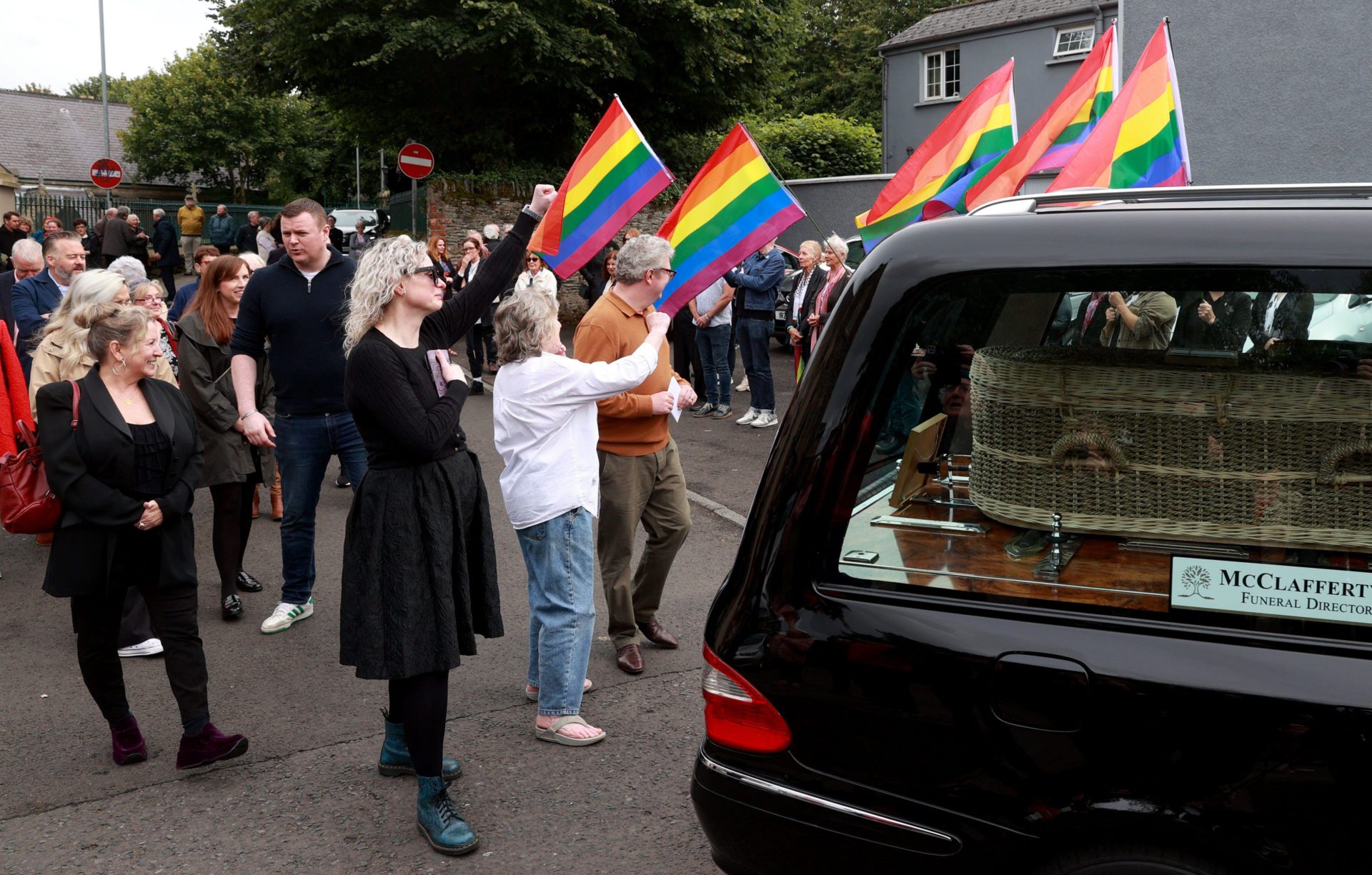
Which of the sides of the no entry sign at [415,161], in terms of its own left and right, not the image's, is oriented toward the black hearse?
front

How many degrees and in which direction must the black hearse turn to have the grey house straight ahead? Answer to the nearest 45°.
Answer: approximately 90° to its left

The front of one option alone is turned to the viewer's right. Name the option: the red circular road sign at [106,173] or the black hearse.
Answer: the black hearse

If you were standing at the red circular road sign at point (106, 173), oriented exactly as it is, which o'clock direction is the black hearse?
The black hearse is roughly at 12 o'clock from the red circular road sign.

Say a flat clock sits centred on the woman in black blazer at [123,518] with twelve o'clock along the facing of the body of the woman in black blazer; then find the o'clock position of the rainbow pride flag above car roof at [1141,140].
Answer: The rainbow pride flag above car roof is roughly at 10 o'clock from the woman in black blazer.

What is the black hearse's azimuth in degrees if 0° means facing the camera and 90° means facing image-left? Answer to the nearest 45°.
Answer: approximately 270°

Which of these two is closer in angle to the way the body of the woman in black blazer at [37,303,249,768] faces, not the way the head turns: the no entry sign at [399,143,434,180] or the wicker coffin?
the wicker coffin

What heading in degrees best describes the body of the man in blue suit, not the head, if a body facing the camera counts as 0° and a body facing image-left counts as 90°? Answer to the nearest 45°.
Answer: approximately 315°

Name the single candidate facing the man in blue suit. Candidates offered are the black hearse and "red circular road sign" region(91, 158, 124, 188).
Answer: the red circular road sign

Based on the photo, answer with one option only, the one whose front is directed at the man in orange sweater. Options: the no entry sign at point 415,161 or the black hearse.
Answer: the no entry sign

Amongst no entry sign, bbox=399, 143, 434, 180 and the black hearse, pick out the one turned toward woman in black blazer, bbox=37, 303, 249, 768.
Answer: the no entry sign

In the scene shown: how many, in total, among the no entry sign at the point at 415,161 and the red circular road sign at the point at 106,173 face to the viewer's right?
0

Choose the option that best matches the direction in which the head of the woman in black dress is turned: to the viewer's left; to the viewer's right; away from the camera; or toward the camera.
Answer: to the viewer's right

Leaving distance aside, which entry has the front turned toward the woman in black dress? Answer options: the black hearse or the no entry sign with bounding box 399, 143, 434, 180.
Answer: the no entry sign

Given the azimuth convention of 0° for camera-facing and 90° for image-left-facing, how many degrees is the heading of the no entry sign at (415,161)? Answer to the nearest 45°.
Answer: approximately 0°
